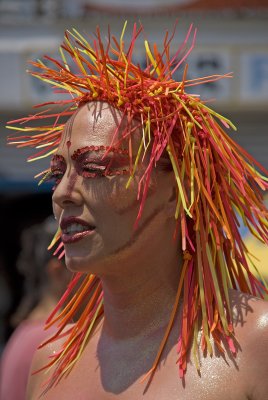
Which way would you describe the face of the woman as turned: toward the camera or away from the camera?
toward the camera

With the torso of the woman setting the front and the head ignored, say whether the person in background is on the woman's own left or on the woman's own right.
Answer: on the woman's own right

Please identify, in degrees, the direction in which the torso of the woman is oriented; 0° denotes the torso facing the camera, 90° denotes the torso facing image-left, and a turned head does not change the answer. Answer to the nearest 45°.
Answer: approximately 45°
